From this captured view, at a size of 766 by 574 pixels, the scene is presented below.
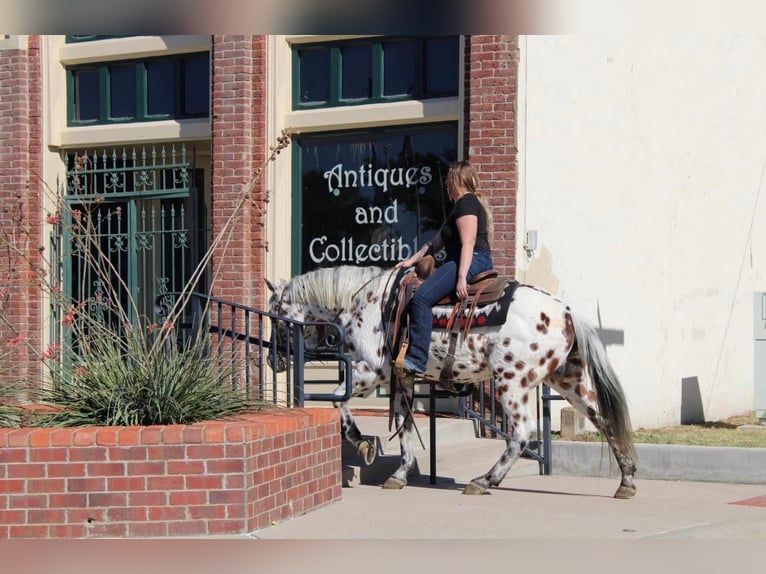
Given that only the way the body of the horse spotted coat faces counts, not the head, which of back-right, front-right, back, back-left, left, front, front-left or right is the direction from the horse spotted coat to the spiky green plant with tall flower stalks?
front-left

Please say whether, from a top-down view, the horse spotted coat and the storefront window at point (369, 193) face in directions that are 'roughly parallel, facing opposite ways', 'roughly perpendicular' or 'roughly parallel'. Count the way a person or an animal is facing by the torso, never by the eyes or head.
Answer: roughly perpendicular

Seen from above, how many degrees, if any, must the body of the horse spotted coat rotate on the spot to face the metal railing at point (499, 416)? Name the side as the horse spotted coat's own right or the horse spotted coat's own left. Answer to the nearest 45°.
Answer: approximately 90° to the horse spotted coat's own right

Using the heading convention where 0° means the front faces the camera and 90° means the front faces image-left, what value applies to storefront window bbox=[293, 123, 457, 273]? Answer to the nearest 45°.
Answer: approximately 0°

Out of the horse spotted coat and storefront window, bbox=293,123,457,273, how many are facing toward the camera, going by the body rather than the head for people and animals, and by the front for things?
1

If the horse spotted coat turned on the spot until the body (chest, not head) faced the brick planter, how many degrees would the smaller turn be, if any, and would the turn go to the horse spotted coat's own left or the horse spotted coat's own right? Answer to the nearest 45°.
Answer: approximately 45° to the horse spotted coat's own left

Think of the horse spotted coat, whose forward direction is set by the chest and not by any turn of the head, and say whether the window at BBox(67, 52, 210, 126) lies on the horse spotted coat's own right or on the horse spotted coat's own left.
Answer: on the horse spotted coat's own right

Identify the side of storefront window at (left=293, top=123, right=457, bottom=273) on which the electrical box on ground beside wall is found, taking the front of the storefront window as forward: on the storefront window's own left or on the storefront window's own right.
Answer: on the storefront window's own left

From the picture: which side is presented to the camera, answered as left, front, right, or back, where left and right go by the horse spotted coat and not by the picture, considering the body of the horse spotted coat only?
left

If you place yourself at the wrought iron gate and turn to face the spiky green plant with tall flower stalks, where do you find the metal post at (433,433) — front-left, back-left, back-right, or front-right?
front-left

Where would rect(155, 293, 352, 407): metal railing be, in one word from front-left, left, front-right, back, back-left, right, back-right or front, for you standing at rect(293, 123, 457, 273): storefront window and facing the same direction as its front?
front

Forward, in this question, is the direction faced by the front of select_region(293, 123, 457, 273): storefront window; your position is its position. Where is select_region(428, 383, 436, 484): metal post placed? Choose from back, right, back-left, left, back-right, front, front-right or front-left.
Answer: front

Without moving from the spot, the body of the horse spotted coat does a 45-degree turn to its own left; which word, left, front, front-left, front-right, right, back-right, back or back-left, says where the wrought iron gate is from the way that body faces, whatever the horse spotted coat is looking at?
right

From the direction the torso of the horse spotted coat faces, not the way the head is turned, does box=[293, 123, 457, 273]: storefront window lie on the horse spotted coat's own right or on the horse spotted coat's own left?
on the horse spotted coat's own right
